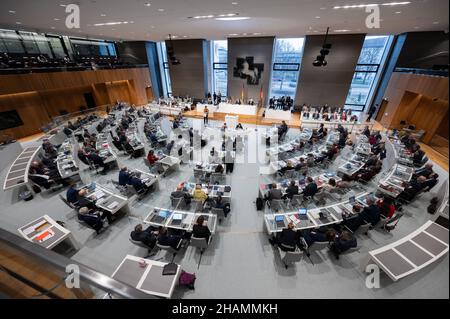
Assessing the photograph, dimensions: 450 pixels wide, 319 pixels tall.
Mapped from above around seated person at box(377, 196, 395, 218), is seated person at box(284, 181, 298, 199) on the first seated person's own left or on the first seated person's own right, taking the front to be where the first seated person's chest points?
on the first seated person's own left

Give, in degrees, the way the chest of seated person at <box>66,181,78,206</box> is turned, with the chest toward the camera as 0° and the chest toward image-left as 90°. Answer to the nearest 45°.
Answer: approximately 225°

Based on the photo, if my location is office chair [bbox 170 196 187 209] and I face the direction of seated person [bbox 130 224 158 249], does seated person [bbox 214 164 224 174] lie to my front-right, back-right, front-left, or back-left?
back-left

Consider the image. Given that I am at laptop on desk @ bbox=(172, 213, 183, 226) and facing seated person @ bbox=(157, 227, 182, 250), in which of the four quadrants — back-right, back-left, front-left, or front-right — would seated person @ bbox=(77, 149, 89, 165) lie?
back-right

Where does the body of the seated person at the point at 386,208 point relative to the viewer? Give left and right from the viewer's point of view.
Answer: facing away from the viewer and to the left of the viewer

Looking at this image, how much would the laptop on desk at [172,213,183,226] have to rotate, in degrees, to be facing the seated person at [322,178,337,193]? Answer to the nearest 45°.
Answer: approximately 90° to its left

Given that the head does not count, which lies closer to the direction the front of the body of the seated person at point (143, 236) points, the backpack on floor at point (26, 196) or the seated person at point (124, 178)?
the seated person

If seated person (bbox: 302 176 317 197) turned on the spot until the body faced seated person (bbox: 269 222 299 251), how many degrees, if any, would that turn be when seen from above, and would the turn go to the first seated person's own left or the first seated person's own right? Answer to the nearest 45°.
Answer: approximately 135° to the first seated person's own left

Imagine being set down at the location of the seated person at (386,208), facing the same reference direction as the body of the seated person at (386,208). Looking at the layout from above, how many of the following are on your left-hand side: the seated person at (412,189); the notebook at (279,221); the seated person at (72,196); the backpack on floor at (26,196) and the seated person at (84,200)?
4

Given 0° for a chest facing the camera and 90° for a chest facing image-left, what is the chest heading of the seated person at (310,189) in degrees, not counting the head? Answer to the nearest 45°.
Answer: approximately 135°

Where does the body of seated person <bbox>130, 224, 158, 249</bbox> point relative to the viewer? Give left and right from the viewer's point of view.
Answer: facing away from the viewer and to the right of the viewer
